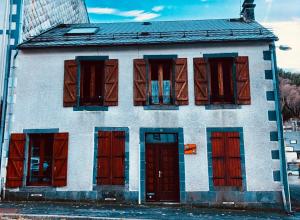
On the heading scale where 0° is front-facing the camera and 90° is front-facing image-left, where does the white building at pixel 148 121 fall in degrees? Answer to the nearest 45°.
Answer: approximately 0°

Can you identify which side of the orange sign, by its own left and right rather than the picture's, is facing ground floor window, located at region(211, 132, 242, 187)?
left

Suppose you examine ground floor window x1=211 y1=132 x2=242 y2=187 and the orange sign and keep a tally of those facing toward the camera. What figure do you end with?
2

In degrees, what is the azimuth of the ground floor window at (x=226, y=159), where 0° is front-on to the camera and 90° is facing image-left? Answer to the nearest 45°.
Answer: approximately 0°

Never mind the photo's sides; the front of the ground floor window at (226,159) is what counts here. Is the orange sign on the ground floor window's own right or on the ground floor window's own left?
on the ground floor window's own right
